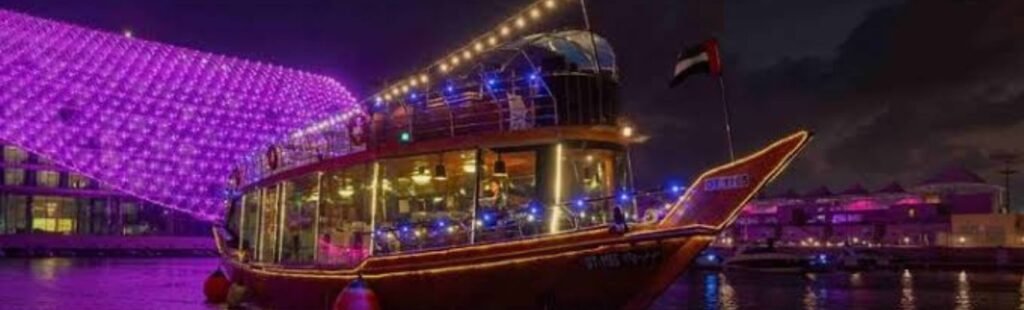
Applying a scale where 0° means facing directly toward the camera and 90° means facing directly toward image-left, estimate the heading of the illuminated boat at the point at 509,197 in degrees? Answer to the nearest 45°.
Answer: approximately 315°

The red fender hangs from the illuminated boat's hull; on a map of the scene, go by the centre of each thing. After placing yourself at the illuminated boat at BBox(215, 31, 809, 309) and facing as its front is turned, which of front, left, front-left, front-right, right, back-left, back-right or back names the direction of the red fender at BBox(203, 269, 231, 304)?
back
